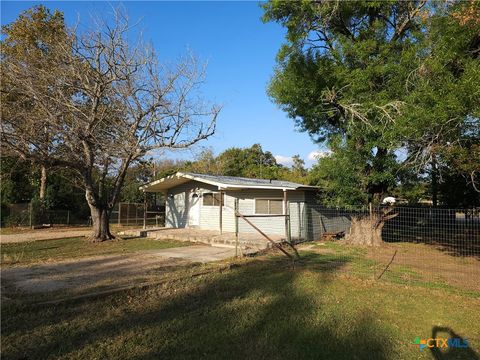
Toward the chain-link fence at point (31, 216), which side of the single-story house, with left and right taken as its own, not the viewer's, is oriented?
right

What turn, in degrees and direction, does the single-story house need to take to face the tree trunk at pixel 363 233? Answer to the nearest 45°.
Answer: approximately 90° to its left

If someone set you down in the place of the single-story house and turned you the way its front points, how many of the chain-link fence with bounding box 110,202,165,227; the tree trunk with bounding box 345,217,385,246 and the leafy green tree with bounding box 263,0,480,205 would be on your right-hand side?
1

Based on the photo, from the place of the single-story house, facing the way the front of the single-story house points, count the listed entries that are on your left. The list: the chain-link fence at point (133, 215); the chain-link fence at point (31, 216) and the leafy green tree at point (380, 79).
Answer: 1

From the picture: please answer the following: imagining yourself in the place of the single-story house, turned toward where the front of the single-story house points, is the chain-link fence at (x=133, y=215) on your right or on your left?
on your right

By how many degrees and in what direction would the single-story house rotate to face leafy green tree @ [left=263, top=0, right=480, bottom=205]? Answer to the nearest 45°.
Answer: approximately 90° to its left

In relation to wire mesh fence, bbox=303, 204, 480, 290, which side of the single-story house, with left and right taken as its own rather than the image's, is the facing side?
left

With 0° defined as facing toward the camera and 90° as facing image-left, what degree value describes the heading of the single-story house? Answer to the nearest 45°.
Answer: approximately 45°

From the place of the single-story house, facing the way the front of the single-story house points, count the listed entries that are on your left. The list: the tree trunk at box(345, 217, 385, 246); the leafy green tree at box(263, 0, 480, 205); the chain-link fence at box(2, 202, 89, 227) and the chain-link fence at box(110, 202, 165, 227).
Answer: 2

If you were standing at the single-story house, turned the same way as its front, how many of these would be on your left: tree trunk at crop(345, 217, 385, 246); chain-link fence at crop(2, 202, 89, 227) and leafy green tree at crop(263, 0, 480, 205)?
2
